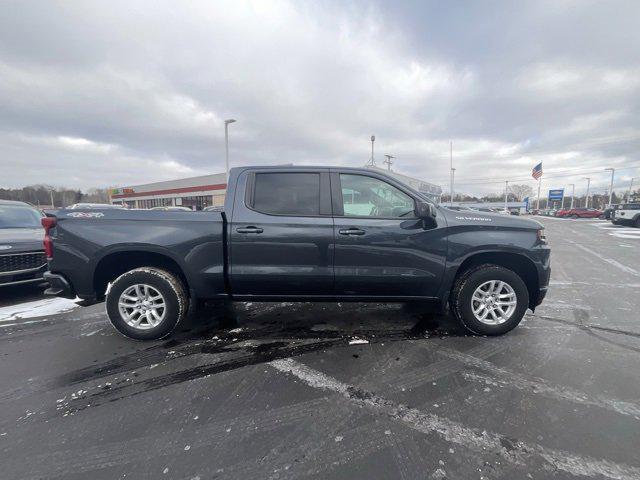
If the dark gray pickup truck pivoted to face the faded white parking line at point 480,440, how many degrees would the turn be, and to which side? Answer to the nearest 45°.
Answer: approximately 45° to its right

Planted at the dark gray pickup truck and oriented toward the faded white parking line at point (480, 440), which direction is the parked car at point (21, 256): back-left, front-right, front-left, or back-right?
back-right

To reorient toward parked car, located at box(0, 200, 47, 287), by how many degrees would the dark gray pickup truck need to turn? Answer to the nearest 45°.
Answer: approximately 180°

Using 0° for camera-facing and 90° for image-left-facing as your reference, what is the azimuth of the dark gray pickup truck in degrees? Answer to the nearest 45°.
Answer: approximately 270°

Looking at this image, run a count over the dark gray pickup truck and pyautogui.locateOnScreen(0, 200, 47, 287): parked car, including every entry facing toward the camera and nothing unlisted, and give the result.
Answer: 1

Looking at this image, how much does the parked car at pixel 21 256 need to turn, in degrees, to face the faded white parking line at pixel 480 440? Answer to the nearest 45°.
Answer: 0° — it already faces it

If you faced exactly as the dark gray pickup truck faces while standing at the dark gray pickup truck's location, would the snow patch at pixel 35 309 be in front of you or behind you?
behind

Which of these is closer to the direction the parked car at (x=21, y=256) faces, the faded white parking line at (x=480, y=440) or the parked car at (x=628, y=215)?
the faded white parking line

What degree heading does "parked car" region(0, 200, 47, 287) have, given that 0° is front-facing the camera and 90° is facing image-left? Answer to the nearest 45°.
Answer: approximately 0°
